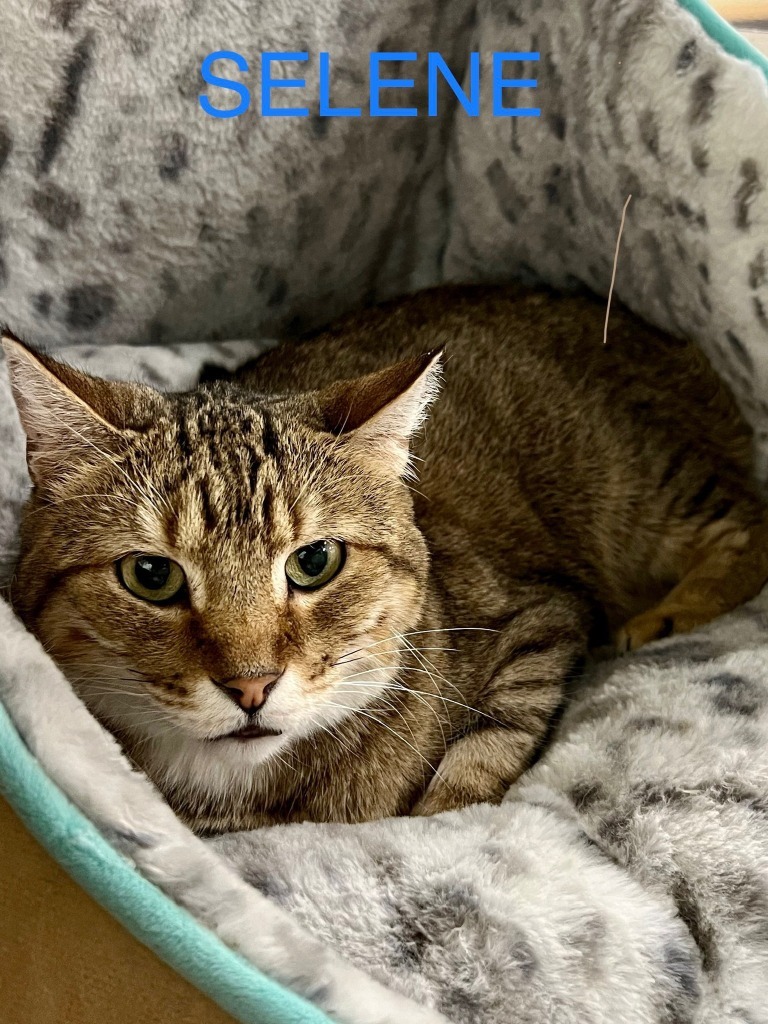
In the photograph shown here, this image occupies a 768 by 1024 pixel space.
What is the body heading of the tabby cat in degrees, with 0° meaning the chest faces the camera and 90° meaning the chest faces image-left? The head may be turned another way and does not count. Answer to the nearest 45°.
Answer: approximately 45°
